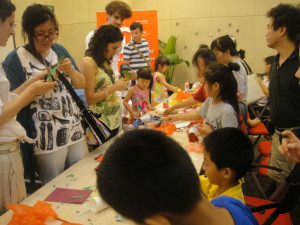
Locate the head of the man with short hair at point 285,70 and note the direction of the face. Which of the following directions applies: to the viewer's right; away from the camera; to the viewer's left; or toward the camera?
to the viewer's left

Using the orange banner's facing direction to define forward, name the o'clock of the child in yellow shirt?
The child in yellow shirt is roughly at 12 o'clock from the orange banner.

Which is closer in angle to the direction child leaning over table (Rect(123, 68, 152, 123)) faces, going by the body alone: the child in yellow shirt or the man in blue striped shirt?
the child in yellow shirt

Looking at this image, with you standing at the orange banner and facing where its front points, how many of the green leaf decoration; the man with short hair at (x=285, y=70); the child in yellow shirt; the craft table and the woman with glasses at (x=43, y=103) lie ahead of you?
4

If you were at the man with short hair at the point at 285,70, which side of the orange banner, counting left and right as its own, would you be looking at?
front

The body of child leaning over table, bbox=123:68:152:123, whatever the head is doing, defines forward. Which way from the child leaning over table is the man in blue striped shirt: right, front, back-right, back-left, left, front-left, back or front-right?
back-left
